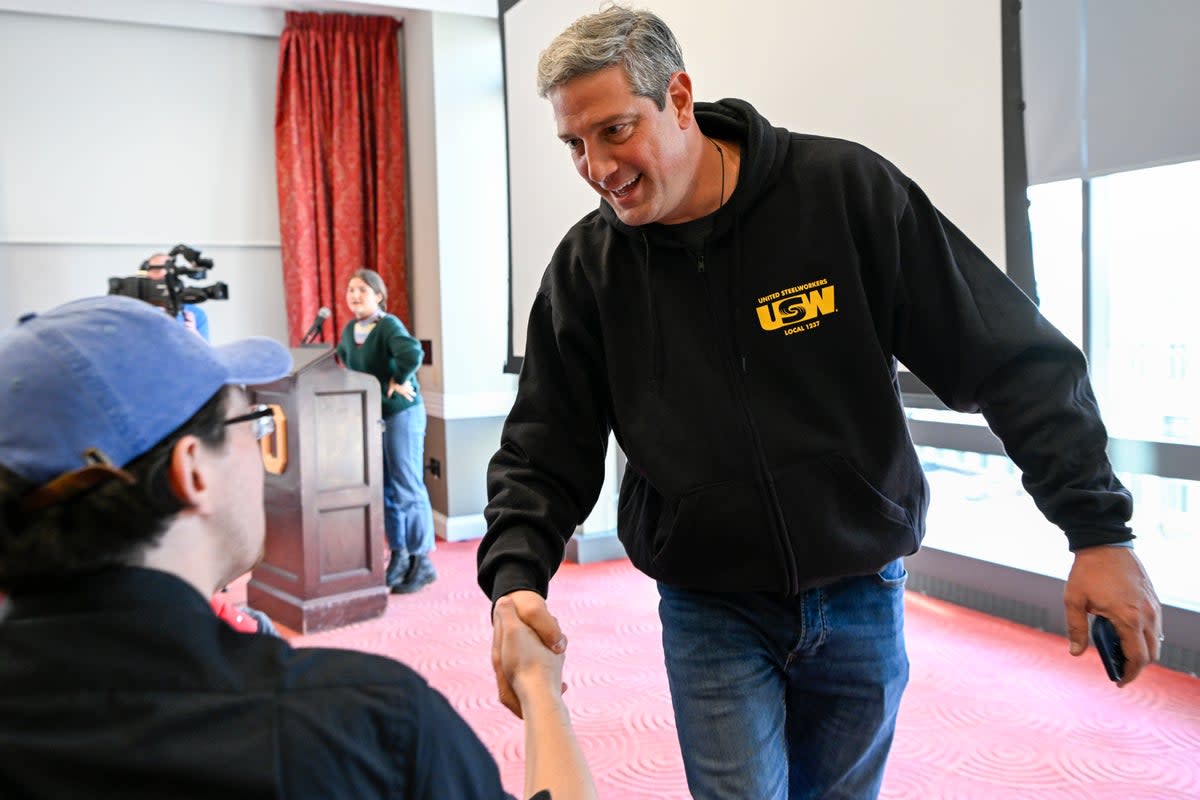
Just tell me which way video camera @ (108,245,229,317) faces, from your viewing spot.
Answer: facing to the right of the viewer

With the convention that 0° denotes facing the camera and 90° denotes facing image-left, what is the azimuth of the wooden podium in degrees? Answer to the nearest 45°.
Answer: approximately 45°

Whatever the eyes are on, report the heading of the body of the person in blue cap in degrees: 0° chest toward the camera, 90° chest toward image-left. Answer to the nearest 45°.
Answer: approximately 225°

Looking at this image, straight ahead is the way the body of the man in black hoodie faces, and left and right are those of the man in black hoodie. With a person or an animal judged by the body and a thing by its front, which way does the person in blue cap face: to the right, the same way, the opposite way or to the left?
the opposite way

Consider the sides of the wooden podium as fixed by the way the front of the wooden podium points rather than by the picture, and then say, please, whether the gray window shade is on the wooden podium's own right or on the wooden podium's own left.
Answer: on the wooden podium's own left

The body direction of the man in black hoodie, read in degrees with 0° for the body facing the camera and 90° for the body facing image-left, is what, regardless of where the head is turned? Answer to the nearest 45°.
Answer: approximately 0°

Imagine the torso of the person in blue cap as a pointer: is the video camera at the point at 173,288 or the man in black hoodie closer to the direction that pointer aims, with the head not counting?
the man in black hoodie

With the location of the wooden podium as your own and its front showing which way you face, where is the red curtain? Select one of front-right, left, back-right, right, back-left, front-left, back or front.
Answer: back-right

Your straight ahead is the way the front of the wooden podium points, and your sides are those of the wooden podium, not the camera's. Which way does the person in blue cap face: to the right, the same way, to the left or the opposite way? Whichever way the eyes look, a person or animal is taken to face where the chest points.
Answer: the opposite way

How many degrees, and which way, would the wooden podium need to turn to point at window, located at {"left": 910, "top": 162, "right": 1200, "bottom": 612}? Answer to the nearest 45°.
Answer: approximately 90° to its left

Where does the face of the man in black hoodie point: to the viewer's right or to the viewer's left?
to the viewer's left
